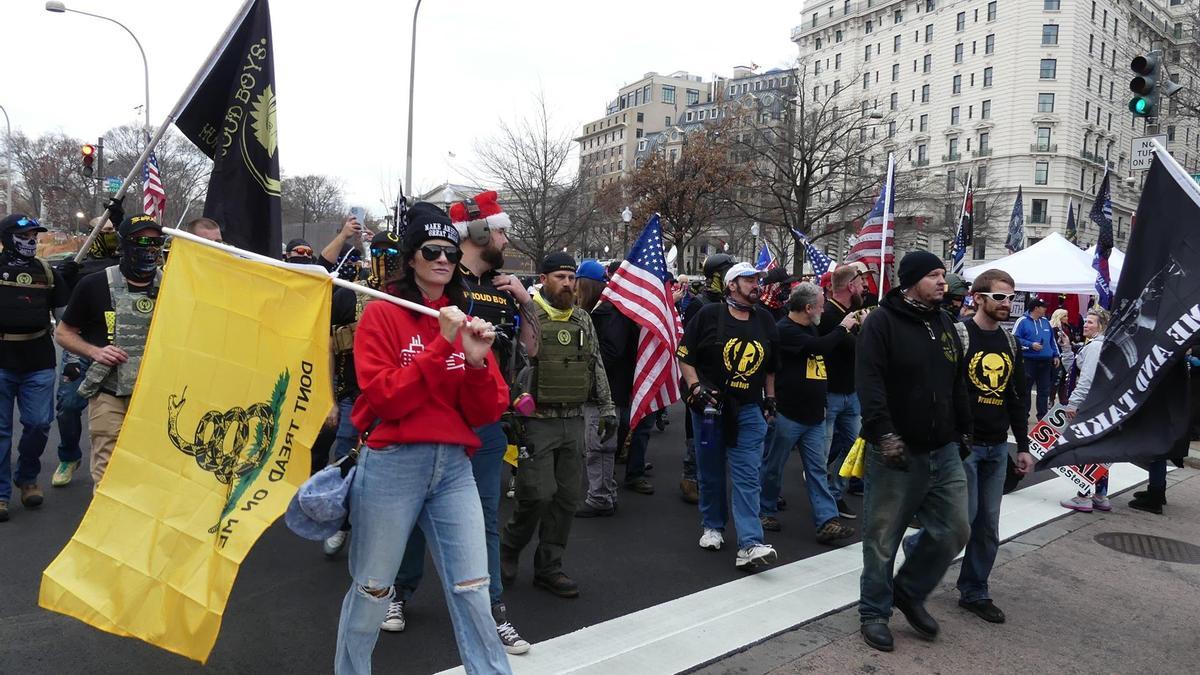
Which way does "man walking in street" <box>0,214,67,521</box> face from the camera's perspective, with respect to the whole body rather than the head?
toward the camera

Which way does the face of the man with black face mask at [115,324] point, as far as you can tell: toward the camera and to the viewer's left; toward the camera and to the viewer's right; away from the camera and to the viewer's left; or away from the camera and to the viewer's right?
toward the camera and to the viewer's right

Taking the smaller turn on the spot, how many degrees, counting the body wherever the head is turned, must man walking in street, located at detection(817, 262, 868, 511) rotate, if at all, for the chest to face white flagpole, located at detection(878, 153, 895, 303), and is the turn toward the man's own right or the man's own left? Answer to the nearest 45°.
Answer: approximately 90° to the man's own left

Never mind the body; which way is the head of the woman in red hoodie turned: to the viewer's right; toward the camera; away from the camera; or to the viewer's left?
toward the camera

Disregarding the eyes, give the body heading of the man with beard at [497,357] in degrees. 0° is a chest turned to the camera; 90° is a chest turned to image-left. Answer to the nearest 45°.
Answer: approximately 315°

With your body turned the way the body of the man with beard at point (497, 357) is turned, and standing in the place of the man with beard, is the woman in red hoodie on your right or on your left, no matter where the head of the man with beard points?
on your right

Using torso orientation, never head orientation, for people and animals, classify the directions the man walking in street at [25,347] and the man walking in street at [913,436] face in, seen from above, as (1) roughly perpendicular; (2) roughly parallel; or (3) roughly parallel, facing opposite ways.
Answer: roughly parallel

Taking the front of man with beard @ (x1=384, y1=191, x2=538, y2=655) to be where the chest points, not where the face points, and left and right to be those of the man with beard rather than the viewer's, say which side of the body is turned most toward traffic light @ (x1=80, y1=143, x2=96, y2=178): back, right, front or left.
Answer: back
